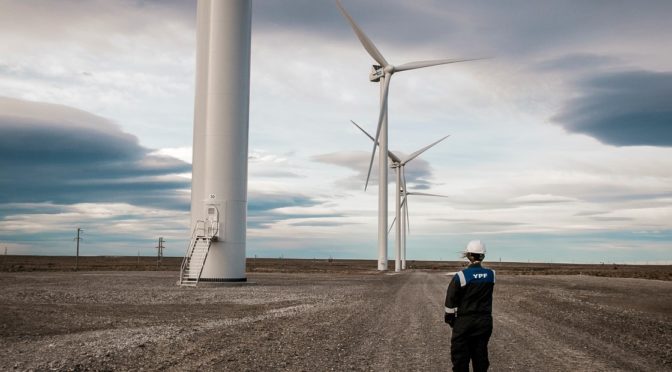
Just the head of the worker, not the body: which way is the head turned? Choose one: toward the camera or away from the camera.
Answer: away from the camera

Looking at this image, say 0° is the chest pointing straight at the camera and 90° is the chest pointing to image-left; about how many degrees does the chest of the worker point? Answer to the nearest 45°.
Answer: approximately 135°
